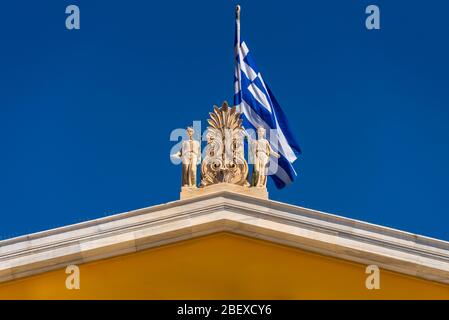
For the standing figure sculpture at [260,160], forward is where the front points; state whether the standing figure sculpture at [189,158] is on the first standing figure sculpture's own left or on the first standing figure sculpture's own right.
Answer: on the first standing figure sculpture's own right

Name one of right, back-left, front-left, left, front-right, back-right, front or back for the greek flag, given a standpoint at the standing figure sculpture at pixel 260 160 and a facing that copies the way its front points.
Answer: back

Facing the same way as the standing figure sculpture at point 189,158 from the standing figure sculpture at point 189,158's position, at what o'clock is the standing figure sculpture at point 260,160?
the standing figure sculpture at point 260,160 is roughly at 9 o'clock from the standing figure sculpture at point 189,158.

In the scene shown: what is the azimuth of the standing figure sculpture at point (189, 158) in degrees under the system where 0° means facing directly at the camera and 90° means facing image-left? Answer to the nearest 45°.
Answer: approximately 0°

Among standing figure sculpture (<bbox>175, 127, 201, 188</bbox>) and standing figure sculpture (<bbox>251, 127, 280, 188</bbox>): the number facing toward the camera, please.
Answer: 2
